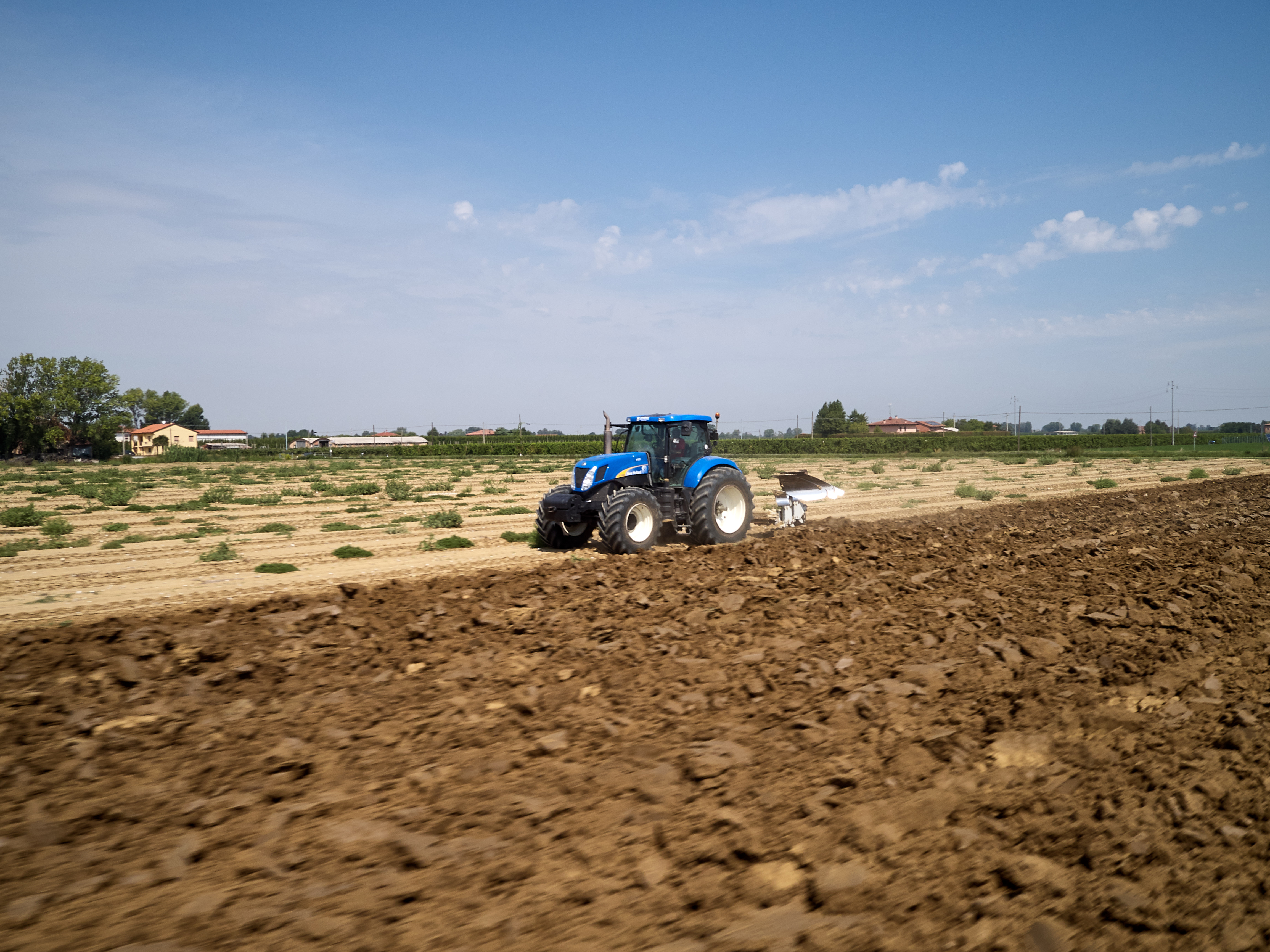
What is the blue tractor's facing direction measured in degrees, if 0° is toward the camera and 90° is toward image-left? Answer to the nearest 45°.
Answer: approximately 45°

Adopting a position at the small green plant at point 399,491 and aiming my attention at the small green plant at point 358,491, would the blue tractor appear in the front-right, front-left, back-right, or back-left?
back-left

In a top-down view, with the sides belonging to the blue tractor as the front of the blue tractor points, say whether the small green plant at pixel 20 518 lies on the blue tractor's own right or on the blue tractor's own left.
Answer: on the blue tractor's own right

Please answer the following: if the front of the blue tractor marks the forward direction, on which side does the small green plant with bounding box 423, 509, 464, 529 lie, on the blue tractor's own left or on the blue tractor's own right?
on the blue tractor's own right
